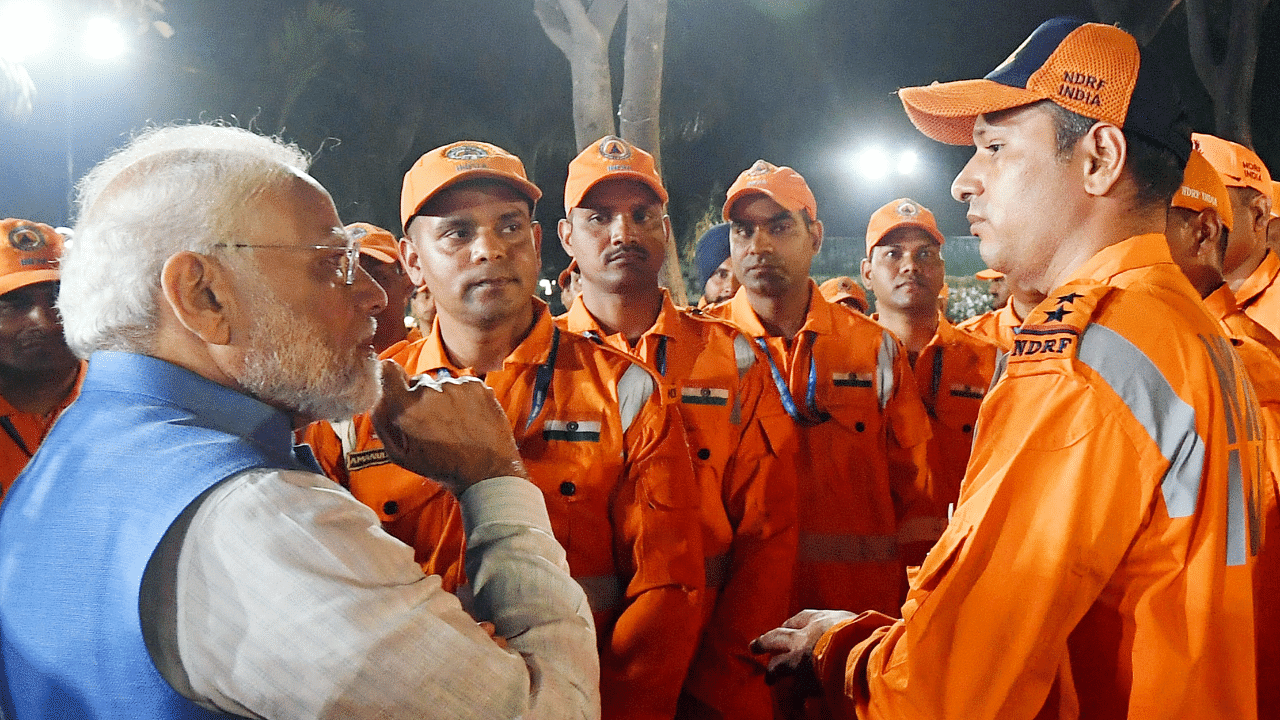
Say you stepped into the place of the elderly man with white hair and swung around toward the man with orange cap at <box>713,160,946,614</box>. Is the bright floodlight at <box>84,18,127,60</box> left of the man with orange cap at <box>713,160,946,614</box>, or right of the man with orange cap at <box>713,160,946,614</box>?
left

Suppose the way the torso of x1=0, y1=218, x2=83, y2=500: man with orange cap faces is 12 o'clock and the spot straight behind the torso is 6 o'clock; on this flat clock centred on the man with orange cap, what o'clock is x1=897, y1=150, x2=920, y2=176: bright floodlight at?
The bright floodlight is roughly at 8 o'clock from the man with orange cap.

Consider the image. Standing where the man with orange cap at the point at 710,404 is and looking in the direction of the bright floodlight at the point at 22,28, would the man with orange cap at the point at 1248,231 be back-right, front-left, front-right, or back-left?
back-right

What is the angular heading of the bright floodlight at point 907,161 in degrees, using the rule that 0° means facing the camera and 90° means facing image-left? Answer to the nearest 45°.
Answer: approximately 0°

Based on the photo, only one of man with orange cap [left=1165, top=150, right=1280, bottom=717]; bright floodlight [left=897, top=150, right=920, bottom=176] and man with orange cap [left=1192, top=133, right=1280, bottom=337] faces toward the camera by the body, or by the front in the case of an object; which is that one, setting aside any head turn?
the bright floodlight

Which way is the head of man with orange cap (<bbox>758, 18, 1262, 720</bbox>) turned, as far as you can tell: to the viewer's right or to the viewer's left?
to the viewer's left

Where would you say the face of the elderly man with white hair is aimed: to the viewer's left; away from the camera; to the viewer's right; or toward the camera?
to the viewer's right

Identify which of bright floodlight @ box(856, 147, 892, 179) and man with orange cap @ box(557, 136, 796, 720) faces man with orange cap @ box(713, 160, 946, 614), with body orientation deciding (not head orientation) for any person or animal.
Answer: the bright floodlight

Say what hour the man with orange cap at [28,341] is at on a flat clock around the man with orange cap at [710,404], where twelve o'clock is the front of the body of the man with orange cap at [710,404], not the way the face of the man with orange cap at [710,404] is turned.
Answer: the man with orange cap at [28,341] is roughly at 3 o'clock from the man with orange cap at [710,404].
